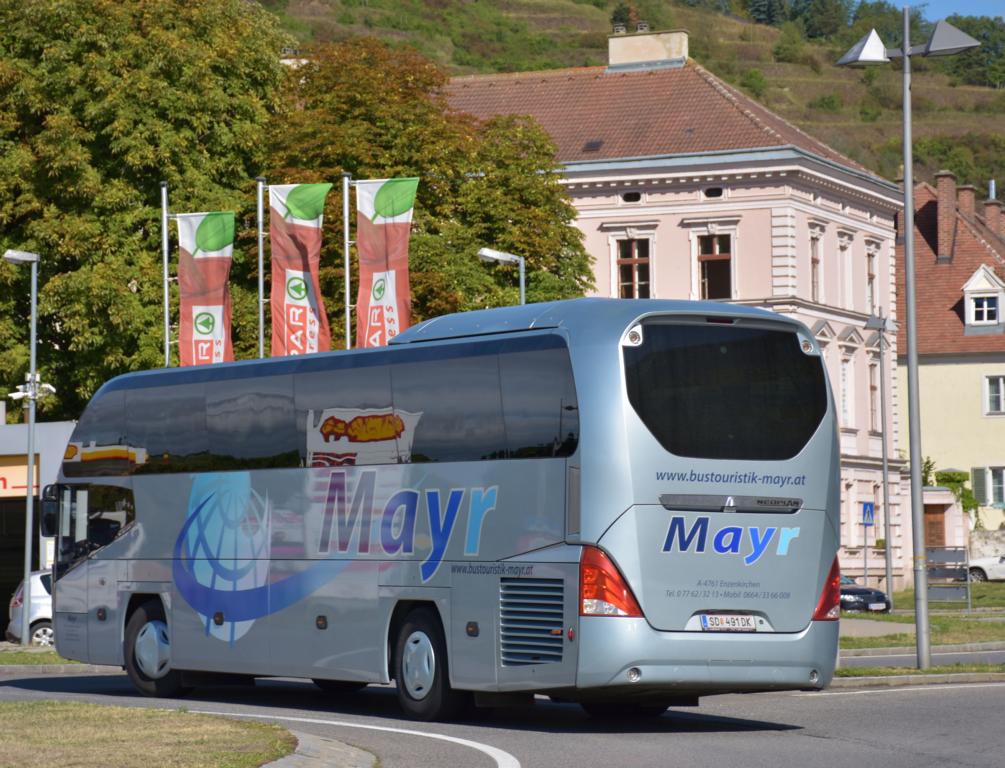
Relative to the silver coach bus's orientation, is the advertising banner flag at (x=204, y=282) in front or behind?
in front

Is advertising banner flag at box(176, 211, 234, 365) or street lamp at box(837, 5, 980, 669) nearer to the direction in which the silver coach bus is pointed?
the advertising banner flag

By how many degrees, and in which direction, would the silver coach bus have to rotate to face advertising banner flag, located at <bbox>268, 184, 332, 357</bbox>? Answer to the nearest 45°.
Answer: approximately 45° to its right

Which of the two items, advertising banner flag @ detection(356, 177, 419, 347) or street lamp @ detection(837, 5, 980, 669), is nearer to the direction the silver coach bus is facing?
the advertising banner flag

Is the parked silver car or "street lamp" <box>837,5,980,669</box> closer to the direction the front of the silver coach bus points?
the parked silver car

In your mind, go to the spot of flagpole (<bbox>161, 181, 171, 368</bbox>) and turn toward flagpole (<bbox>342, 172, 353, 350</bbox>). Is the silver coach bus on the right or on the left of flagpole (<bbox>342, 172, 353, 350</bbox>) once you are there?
right

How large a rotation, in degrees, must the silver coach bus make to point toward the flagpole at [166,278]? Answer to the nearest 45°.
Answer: approximately 45° to its right

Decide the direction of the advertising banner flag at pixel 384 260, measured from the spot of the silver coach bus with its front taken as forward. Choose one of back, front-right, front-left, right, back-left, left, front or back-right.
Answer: front-right

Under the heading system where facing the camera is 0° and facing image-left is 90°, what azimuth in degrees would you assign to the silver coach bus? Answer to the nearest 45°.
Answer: approximately 135°

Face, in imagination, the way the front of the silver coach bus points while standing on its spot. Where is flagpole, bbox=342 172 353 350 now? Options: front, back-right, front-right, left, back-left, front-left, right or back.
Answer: front-right
